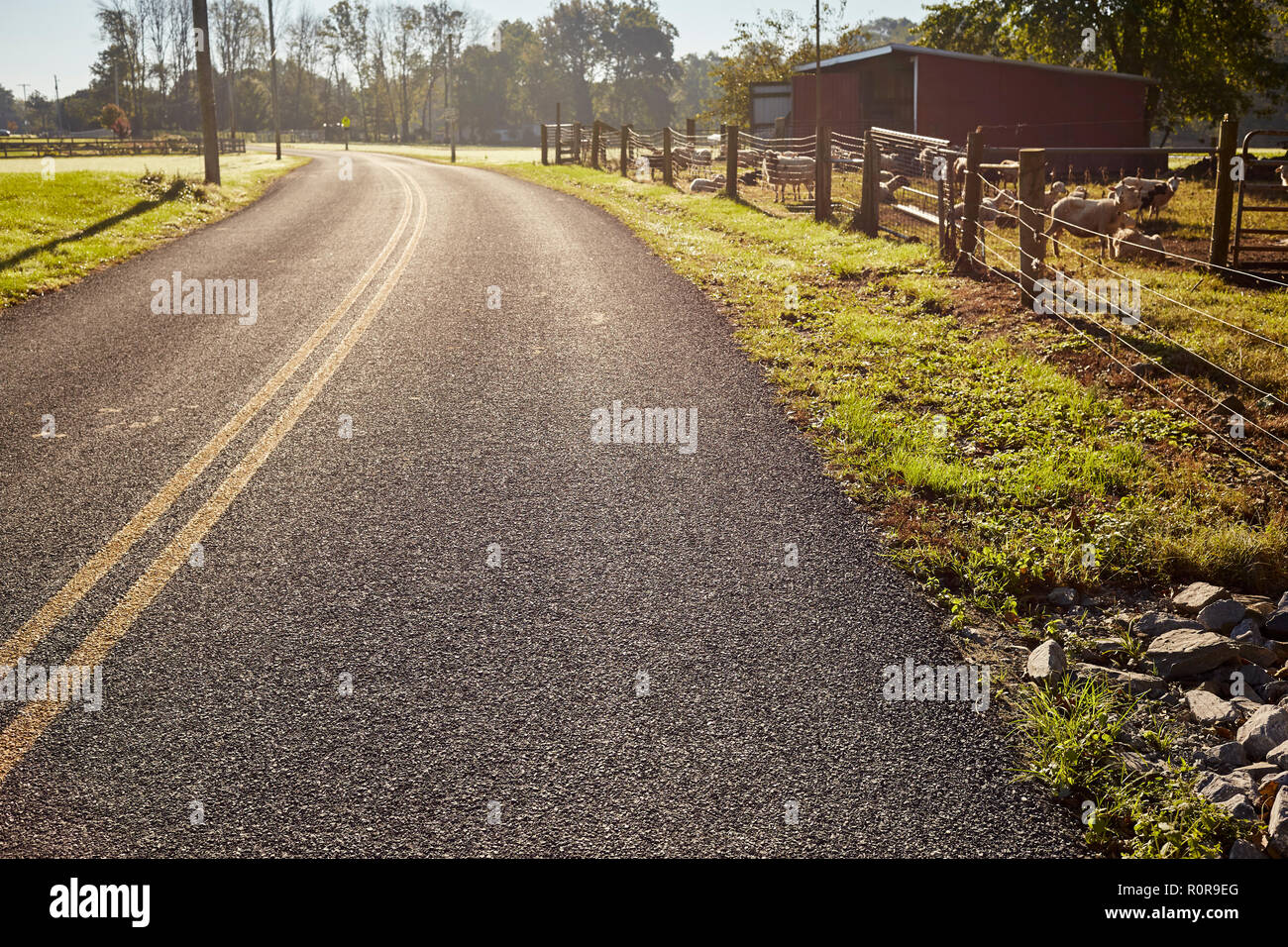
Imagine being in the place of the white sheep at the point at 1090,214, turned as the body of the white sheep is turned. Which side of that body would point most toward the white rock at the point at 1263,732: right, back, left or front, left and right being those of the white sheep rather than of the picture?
right

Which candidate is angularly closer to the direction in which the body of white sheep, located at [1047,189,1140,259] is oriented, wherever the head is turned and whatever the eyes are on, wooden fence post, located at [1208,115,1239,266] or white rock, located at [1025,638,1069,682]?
the wooden fence post

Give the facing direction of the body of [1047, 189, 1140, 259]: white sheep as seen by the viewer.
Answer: to the viewer's right

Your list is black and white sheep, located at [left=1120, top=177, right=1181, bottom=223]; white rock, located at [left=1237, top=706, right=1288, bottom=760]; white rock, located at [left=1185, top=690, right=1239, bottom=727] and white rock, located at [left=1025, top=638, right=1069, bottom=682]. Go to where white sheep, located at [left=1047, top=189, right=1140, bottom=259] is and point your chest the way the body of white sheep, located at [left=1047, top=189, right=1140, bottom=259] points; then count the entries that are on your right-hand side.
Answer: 3

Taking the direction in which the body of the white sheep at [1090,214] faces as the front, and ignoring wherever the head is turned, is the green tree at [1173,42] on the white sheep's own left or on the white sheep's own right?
on the white sheep's own left

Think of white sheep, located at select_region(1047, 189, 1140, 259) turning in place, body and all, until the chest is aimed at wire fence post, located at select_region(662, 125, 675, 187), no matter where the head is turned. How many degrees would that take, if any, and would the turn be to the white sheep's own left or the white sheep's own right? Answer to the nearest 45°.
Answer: approximately 135° to the white sheep's own left
